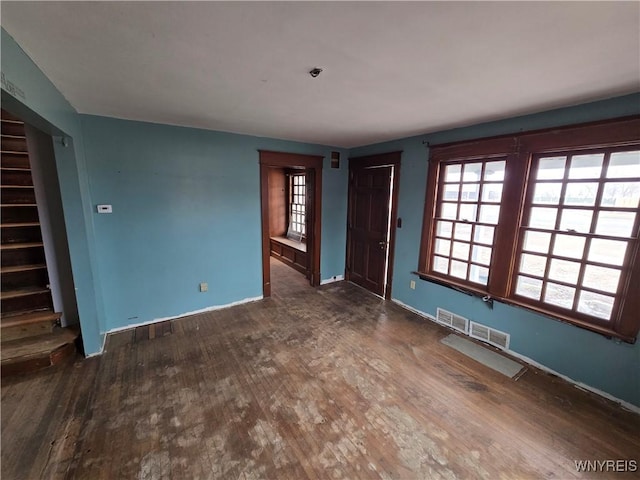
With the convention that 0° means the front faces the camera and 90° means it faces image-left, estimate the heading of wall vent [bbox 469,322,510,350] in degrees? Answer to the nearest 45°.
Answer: approximately 45°

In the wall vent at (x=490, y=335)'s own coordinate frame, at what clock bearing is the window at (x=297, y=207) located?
The window is roughly at 2 o'clock from the wall vent.

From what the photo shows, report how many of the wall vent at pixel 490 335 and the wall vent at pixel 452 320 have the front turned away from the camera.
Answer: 0

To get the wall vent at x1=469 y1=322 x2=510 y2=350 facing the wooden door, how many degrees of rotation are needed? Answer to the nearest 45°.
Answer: approximately 45° to its right

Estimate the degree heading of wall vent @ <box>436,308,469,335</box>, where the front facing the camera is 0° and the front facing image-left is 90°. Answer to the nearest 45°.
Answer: approximately 45°

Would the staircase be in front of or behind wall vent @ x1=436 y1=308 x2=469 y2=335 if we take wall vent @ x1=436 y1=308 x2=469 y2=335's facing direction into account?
in front

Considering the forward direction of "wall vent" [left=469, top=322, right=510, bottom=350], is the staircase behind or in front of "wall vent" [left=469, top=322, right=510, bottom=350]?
in front
